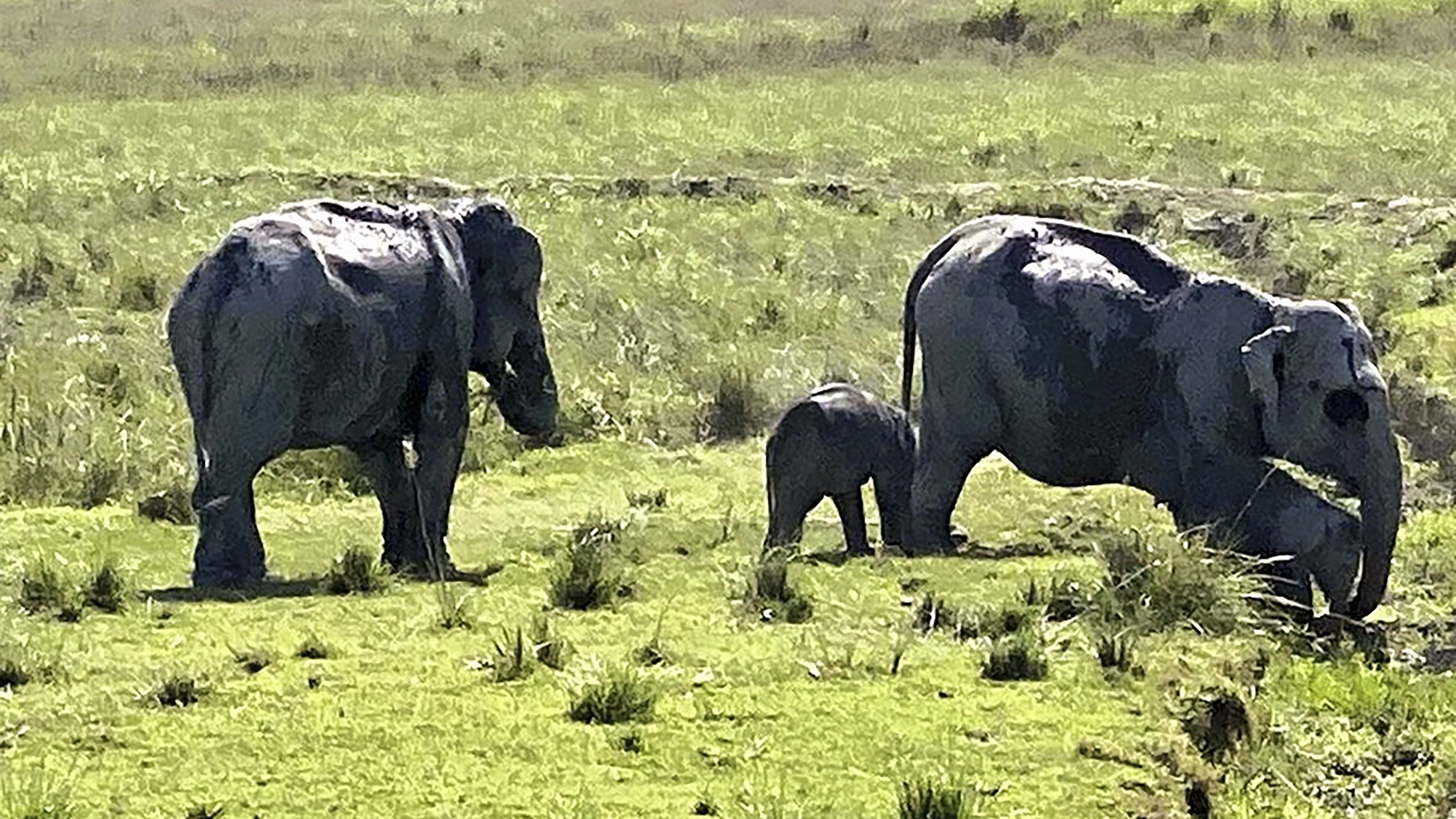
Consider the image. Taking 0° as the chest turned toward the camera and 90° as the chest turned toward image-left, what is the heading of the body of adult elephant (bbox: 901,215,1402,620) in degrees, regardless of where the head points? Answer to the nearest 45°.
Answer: approximately 270°

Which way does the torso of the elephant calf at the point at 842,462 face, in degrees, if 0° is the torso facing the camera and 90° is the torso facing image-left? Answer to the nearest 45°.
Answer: approximately 270°

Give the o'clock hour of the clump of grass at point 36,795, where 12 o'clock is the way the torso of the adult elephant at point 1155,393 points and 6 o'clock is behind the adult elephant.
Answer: The clump of grass is roughly at 4 o'clock from the adult elephant.

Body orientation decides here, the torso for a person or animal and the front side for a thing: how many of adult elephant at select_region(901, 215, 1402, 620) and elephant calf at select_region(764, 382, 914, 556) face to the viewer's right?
2

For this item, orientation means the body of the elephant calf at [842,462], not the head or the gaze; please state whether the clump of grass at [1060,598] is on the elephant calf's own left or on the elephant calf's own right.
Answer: on the elephant calf's own right

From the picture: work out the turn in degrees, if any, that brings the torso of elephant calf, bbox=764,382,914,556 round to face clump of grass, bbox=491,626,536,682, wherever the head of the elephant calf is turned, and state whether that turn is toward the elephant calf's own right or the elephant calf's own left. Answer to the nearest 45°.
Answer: approximately 90° to the elephant calf's own right

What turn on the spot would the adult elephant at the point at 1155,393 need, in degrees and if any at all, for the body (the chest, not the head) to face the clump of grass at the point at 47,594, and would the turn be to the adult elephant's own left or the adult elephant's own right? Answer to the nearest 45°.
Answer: approximately 135° to the adult elephant's own right
